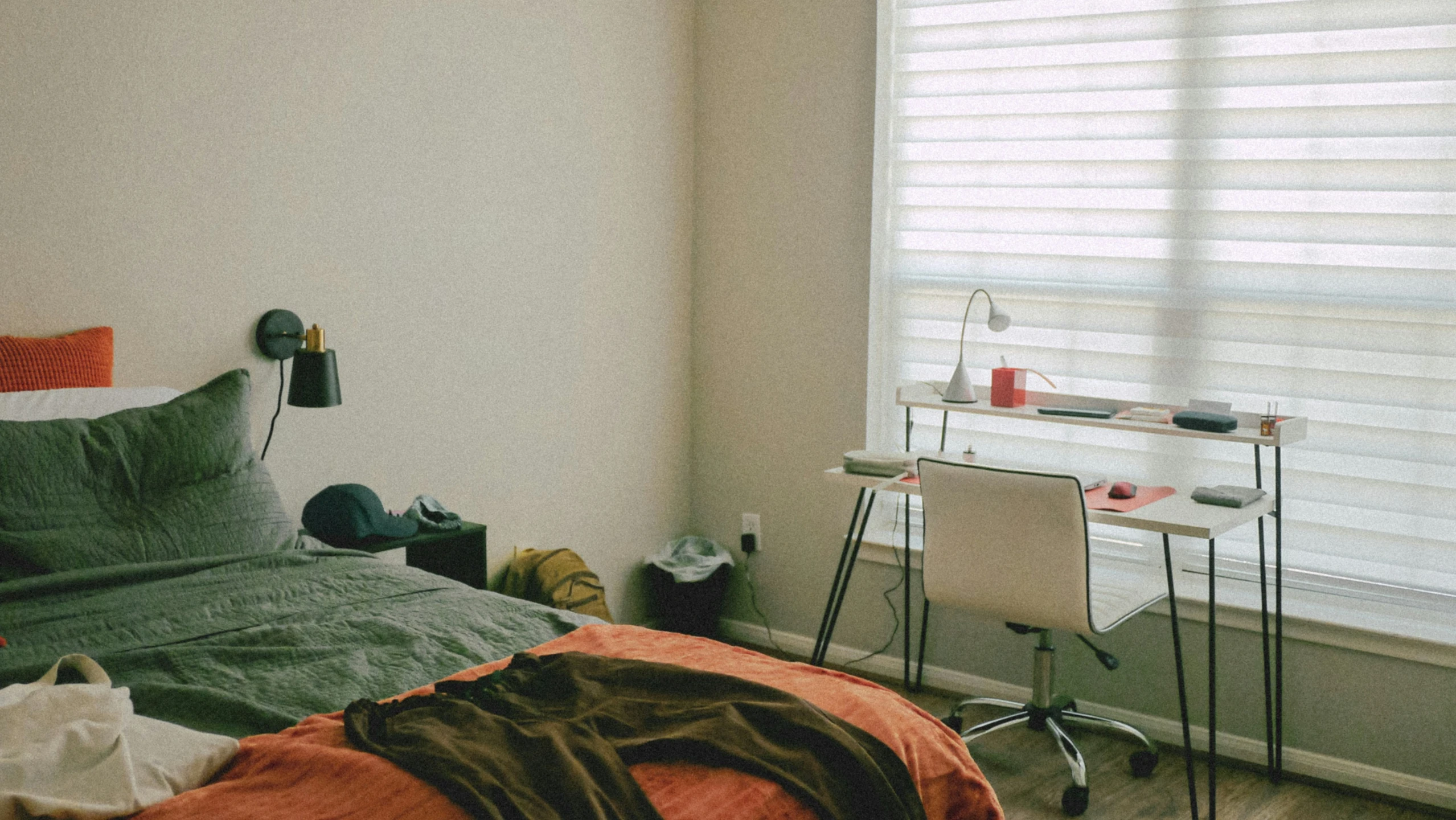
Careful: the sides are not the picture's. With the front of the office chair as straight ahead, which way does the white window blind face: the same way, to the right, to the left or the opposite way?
the opposite way

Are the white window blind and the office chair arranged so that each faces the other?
yes

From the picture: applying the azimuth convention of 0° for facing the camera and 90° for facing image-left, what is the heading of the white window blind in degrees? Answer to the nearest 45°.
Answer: approximately 45°

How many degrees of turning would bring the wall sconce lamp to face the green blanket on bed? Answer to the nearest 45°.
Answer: approximately 45° to its right

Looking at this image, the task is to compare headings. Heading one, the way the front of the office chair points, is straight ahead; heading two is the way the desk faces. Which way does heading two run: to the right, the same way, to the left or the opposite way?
the opposite way

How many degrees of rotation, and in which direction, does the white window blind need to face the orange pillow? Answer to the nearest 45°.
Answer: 0° — it already faces it

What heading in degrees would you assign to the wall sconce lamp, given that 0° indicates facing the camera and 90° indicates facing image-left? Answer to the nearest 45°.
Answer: approximately 315°

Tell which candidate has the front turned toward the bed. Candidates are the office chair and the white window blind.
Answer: the white window blind
